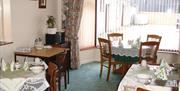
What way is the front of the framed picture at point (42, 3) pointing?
toward the camera

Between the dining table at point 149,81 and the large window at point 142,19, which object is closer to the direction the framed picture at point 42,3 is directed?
the dining table

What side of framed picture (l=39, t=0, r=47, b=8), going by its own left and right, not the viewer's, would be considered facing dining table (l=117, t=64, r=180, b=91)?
front

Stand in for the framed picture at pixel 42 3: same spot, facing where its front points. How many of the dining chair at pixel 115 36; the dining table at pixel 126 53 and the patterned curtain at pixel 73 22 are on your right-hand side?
0

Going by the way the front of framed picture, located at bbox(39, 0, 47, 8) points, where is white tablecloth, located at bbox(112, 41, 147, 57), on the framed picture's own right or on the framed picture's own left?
on the framed picture's own left

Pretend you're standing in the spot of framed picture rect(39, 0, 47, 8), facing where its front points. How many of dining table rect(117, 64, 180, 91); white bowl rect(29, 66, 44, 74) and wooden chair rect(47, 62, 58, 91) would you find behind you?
0

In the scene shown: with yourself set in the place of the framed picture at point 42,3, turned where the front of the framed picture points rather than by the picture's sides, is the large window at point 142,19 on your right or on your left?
on your left

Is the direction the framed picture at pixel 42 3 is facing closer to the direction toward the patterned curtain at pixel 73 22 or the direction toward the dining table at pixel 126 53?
the dining table

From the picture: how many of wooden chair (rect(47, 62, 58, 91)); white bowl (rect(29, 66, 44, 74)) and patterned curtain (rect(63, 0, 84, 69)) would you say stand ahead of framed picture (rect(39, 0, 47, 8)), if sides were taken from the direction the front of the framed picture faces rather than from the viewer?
2

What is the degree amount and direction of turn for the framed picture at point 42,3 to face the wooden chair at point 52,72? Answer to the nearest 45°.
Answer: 0° — it already faces it

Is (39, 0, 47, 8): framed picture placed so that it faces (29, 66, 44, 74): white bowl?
yes

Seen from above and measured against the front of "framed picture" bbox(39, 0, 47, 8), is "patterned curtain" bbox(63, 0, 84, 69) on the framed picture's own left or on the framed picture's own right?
on the framed picture's own left

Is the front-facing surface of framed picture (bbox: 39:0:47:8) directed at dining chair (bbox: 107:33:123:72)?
no

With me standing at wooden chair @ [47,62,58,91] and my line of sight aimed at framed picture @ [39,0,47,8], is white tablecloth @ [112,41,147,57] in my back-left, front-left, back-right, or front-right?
front-right

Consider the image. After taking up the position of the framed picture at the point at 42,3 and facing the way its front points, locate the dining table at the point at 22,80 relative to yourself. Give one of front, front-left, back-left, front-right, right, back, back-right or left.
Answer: front

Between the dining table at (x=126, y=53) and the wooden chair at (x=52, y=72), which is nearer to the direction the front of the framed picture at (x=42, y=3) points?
the wooden chair
